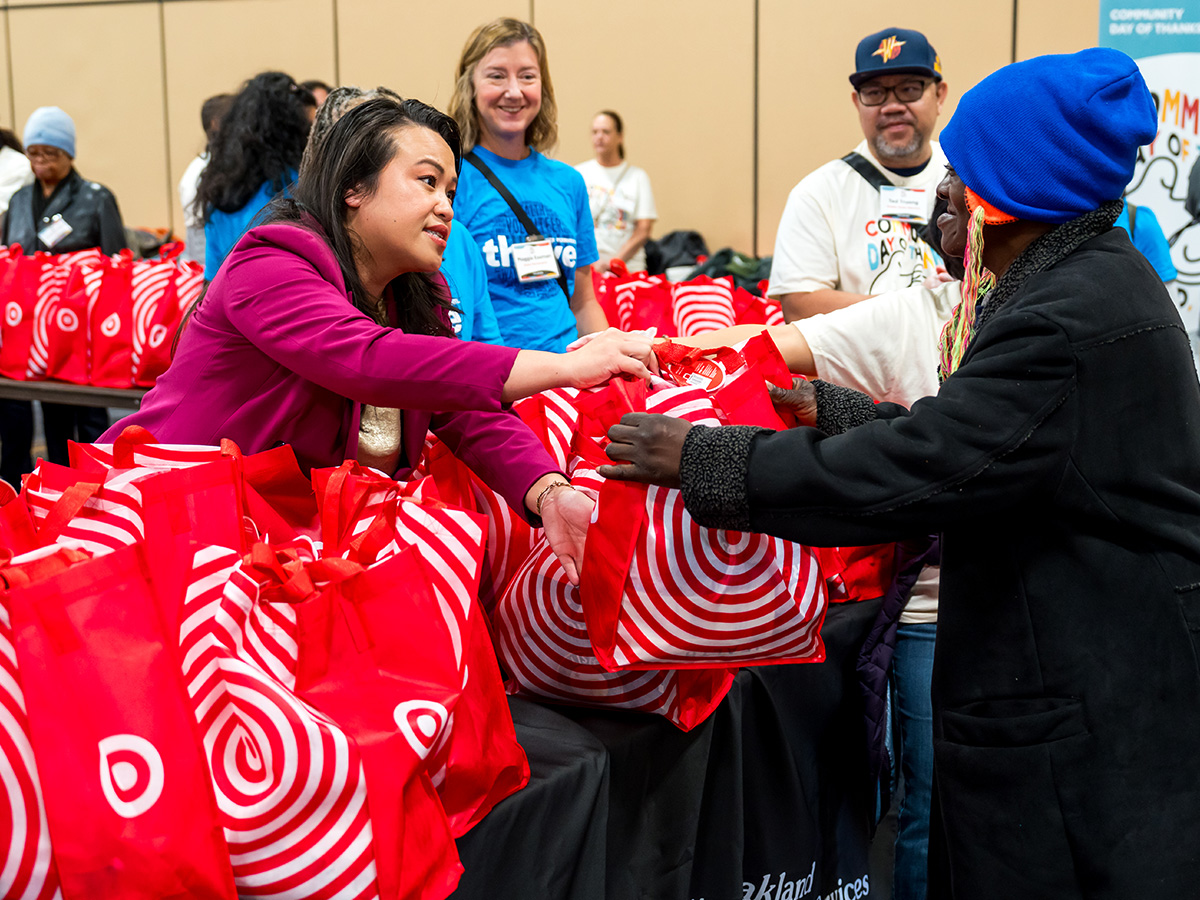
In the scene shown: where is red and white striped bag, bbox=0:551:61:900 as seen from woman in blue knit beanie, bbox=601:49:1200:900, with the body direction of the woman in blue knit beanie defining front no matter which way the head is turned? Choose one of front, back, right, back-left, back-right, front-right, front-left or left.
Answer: front-left

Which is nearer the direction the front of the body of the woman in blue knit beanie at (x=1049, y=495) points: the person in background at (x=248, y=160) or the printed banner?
the person in background

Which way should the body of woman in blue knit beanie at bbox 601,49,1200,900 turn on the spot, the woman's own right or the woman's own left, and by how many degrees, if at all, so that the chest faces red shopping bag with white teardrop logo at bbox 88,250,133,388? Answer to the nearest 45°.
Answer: approximately 45° to the woman's own right

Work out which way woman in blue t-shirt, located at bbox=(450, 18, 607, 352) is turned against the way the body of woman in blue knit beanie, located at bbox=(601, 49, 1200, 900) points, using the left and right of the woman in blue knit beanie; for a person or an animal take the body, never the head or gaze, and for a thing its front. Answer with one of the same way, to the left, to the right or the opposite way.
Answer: to the left

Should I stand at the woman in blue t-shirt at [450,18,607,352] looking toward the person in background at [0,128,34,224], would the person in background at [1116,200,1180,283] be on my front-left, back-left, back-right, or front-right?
back-right

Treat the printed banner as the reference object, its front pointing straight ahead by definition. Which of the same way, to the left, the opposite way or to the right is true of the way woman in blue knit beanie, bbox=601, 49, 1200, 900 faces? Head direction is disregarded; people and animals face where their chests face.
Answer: to the right

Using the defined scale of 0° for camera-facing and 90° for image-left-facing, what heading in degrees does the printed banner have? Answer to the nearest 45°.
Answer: approximately 0°

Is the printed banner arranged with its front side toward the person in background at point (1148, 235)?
yes

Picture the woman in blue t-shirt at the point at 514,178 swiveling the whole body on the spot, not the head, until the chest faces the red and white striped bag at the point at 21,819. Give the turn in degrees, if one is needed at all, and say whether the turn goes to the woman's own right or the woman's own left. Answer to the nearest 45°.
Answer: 0° — they already face it

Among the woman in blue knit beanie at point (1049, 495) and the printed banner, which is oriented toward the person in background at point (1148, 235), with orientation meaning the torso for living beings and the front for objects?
the printed banner

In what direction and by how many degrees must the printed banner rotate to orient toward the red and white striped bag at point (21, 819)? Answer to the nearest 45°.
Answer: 0° — it already faces it

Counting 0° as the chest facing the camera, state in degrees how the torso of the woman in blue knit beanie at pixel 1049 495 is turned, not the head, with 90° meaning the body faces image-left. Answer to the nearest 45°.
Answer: approximately 90°

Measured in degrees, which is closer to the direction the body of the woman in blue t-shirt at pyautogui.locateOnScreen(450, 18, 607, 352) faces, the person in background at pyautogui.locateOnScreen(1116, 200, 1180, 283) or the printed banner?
the person in background

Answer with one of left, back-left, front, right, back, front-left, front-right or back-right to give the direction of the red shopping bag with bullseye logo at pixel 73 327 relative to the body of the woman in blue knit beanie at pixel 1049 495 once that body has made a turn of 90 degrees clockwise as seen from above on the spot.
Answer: front-left

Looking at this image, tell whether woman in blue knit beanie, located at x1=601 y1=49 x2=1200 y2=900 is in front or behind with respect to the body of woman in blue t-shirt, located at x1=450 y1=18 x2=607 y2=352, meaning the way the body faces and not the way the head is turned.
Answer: in front
